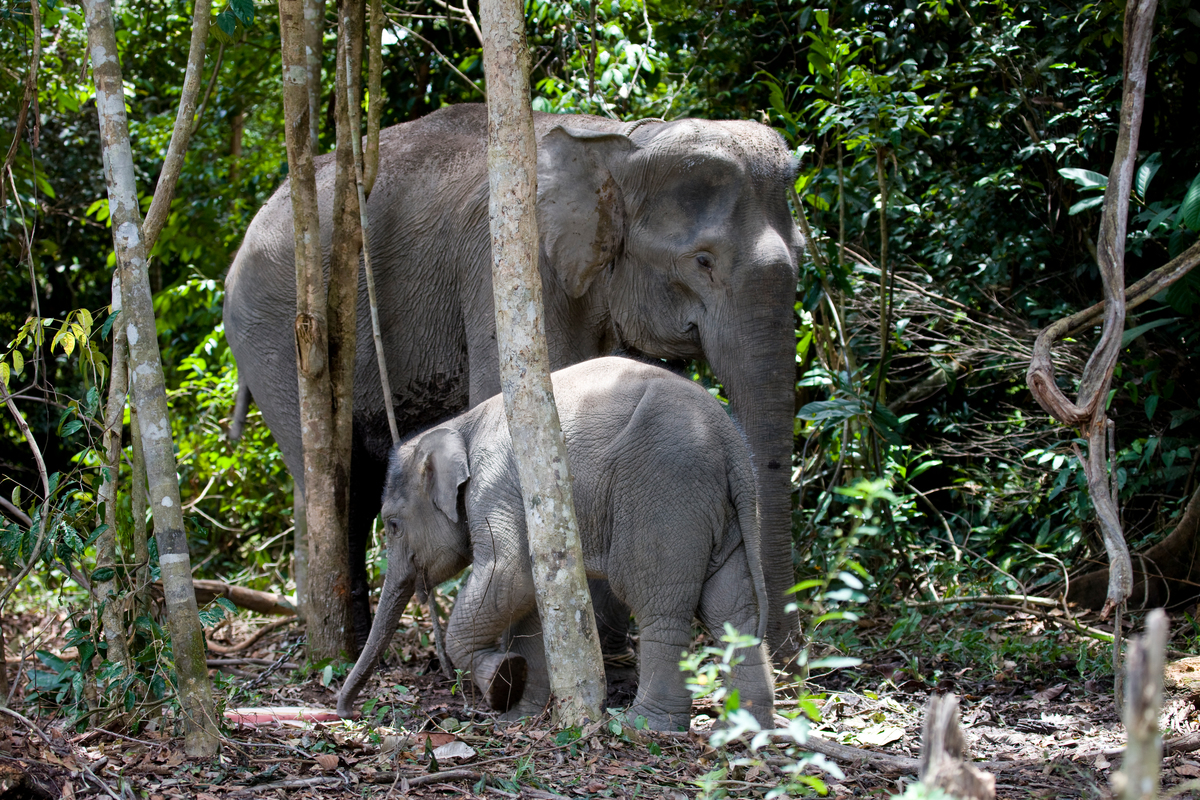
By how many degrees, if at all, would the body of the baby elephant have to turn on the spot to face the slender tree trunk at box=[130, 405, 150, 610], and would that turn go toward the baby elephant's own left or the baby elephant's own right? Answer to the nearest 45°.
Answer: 0° — it already faces it

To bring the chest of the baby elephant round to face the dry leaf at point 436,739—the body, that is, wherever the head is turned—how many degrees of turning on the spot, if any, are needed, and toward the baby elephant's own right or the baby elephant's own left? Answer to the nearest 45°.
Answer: approximately 45° to the baby elephant's own left

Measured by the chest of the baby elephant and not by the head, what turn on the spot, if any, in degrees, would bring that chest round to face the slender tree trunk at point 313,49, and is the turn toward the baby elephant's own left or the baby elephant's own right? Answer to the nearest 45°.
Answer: approximately 45° to the baby elephant's own right

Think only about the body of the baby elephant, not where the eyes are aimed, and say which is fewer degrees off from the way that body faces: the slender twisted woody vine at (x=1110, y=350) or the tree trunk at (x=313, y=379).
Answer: the tree trunk

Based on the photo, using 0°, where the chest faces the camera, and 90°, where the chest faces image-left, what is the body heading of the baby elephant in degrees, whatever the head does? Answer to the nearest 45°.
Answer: approximately 90°

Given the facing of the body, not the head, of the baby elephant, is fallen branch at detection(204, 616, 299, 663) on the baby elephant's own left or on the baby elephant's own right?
on the baby elephant's own right

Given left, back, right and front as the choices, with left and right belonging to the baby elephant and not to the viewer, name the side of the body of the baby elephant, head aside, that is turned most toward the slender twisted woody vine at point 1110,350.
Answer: back

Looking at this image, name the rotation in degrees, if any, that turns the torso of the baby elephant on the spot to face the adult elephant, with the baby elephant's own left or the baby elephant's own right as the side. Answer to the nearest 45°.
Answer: approximately 90° to the baby elephant's own right

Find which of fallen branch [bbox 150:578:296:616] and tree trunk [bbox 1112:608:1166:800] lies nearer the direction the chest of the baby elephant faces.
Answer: the fallen branch

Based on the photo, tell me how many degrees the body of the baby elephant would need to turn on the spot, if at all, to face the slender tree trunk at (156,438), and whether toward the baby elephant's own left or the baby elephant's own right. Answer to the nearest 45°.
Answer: approximately 45° to the baby elephant's own left

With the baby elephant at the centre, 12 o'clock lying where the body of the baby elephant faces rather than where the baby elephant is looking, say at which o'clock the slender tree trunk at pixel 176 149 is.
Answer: The slender tree trunk is roughly at 12 o'clock from the baby elephant.

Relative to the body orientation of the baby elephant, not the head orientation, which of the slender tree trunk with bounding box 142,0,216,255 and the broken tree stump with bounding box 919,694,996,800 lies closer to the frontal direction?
the slender tree trunk

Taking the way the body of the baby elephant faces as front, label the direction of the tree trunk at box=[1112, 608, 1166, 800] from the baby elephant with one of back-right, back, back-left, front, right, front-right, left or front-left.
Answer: left
